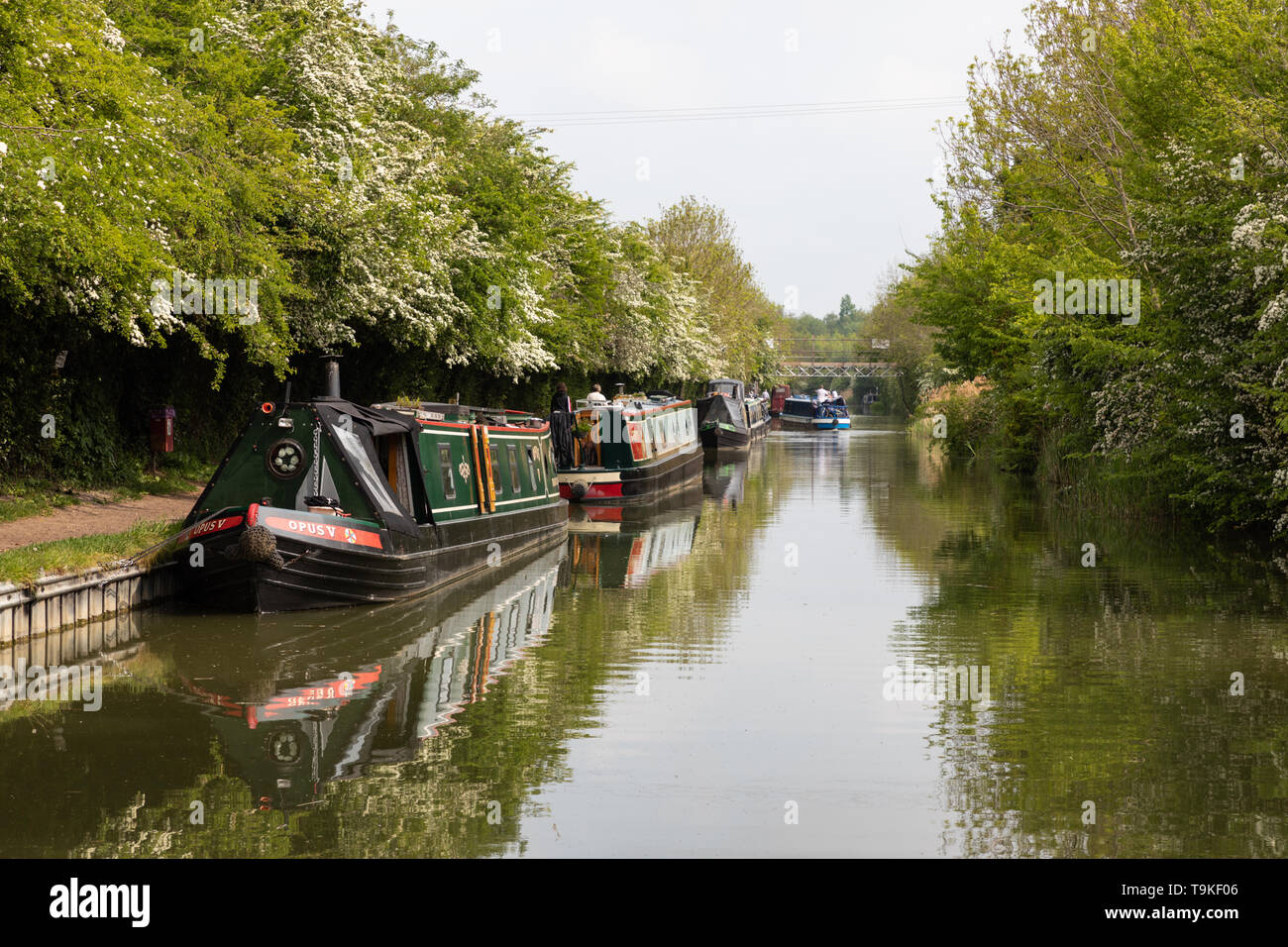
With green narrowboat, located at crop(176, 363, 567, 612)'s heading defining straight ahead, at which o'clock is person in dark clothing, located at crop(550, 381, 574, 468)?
The person in dark clothing is roughly at 5 o'clock from the green narrowboat.

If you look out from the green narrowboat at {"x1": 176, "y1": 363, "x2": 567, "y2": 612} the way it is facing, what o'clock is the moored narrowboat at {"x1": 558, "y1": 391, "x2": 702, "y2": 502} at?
The moored narrowboat is roughly at 5 o'clock from the green narrowboat.
